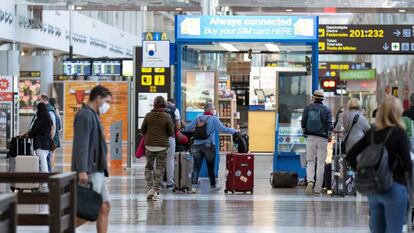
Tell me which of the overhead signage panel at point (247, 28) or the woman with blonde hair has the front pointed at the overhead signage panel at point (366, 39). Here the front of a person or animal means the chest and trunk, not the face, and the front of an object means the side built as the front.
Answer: the woman with blonde hair

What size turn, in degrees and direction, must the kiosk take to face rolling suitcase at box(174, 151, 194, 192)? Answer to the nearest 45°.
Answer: approximately 45° to its right

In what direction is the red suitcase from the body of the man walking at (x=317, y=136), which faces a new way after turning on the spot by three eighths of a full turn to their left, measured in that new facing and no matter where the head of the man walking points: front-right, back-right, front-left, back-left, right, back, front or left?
front-right

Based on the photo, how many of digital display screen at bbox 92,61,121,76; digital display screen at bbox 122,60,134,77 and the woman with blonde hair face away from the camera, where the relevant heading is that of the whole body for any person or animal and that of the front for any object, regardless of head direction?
1

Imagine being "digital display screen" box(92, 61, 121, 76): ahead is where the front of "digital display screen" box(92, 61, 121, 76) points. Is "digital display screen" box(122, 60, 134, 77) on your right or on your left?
on your left

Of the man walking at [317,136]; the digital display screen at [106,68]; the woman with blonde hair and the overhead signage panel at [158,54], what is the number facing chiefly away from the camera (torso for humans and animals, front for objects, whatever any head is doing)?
2

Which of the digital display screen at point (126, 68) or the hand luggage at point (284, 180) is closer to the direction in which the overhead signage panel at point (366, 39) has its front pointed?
the hand luggage

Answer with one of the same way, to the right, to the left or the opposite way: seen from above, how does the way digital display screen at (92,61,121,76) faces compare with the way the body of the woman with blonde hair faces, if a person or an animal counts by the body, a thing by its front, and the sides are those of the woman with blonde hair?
the opposite way

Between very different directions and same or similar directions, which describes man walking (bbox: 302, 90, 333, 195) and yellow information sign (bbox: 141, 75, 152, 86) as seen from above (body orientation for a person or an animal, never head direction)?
very different directions
